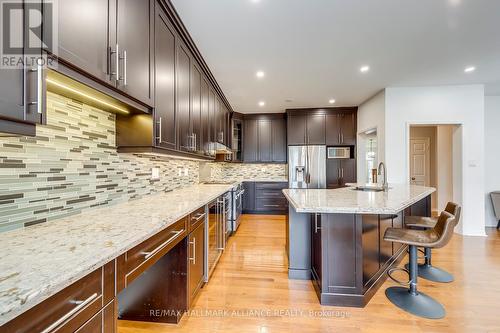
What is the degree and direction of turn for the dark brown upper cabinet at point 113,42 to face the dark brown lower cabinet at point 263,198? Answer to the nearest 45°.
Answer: approximately 90° to its left

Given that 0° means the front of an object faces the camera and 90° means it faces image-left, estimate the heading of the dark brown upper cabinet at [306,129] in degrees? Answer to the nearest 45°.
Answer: approximately 0°

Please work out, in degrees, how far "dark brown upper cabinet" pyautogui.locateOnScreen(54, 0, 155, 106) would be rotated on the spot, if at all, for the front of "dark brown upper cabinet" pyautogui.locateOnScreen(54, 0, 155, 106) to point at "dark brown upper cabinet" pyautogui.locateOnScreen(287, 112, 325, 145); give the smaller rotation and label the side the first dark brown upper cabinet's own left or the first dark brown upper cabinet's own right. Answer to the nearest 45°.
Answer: approximately 90° to the first dark brown upper cabinet's own left

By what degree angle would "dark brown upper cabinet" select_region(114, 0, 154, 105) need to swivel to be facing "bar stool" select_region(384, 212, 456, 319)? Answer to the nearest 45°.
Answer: approximately 45° to its left

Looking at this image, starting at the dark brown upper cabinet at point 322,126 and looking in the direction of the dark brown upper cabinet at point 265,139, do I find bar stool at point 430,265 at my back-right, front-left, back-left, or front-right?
back-left

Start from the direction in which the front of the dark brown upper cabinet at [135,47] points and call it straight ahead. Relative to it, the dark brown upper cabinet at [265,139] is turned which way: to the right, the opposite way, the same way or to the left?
to the right

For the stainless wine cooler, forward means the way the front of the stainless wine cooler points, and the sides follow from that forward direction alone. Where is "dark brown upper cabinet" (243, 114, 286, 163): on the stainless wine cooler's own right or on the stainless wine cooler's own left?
on the stainless wine cooler's own left

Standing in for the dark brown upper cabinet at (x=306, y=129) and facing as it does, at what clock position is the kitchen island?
The kitchen island is roughly at 12 o'clock from the dark brown upper cabinet.

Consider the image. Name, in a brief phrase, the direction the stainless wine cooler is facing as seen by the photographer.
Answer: facing to the right of the viewer

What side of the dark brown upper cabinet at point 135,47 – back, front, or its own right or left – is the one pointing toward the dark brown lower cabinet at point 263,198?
left

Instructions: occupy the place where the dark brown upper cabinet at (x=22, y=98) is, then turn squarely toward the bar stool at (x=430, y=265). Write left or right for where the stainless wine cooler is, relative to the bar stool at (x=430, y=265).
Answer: left
